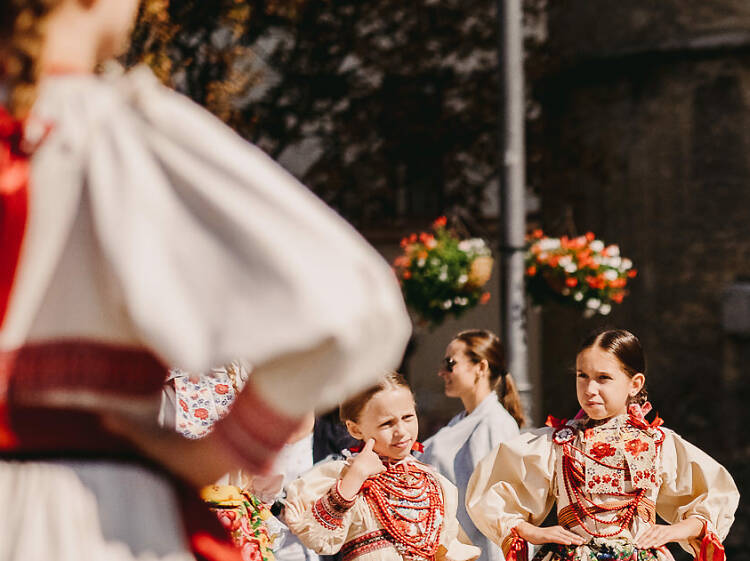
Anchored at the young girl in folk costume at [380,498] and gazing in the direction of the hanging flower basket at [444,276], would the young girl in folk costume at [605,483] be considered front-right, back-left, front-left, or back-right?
front-right

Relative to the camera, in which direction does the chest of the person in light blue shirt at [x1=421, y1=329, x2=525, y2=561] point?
to the viewer's left

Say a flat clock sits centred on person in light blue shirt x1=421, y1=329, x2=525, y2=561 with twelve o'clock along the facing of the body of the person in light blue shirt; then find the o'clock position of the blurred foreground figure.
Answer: The blurred foreground figure is roughly at 9 o'clock from the person in light blue shirt.

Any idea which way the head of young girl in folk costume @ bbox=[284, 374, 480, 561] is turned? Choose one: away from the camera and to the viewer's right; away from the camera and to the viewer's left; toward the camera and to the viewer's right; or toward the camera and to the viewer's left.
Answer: toward the camera and to the viewer's right

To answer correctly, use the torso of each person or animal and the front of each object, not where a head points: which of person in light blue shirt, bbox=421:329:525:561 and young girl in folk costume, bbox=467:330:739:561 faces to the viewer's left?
person in light blue shirt, bbox=421:329:525:561

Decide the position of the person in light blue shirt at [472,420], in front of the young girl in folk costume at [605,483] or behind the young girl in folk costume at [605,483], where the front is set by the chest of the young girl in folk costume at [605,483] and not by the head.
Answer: behind

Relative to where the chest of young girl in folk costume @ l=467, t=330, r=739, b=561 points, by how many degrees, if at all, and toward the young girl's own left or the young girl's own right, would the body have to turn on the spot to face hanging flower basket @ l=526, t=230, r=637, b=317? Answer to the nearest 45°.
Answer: approximately 180°

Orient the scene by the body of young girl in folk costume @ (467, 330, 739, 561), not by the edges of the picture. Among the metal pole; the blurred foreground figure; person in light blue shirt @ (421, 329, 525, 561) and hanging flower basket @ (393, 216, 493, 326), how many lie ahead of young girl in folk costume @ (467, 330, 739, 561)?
1

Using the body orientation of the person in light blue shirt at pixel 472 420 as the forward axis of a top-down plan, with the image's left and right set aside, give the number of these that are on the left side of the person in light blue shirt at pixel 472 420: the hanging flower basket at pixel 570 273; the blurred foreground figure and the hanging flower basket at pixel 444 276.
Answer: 1

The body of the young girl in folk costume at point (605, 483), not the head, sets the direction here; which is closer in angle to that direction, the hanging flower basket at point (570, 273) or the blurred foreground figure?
the blurred foreground figure

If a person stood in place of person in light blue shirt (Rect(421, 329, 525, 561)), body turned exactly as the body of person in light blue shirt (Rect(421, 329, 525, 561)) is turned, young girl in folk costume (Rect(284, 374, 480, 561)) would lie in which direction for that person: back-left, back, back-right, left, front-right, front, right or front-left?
left

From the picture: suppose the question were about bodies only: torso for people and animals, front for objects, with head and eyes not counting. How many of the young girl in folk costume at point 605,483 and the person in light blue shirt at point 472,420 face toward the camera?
1

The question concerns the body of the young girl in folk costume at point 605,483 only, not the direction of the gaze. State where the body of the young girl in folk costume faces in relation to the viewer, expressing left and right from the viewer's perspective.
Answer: facing the viewer

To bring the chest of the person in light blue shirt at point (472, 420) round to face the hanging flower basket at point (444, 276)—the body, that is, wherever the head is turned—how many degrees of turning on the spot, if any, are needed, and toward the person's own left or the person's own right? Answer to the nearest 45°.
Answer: approximately 90° to the person's own right

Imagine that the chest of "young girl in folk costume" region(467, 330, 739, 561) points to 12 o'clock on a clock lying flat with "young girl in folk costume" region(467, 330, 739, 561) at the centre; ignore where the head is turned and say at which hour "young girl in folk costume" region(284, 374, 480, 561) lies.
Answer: "young girl in folk costume" region(284, 374, 480, 561) is roughly at 2 o'clock from "young girl in folk costume" region(467, 330, 739, 561).

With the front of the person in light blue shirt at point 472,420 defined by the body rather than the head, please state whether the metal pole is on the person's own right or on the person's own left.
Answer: on the person's own right

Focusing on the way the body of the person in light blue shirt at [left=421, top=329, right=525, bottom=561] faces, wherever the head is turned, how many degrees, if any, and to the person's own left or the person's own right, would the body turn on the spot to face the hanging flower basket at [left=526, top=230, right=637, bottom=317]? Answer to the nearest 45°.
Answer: approximately 90° to the person's own right

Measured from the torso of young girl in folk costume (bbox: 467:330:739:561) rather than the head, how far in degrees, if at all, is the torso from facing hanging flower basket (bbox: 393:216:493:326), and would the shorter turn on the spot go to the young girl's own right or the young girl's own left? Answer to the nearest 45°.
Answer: approximately 180°
